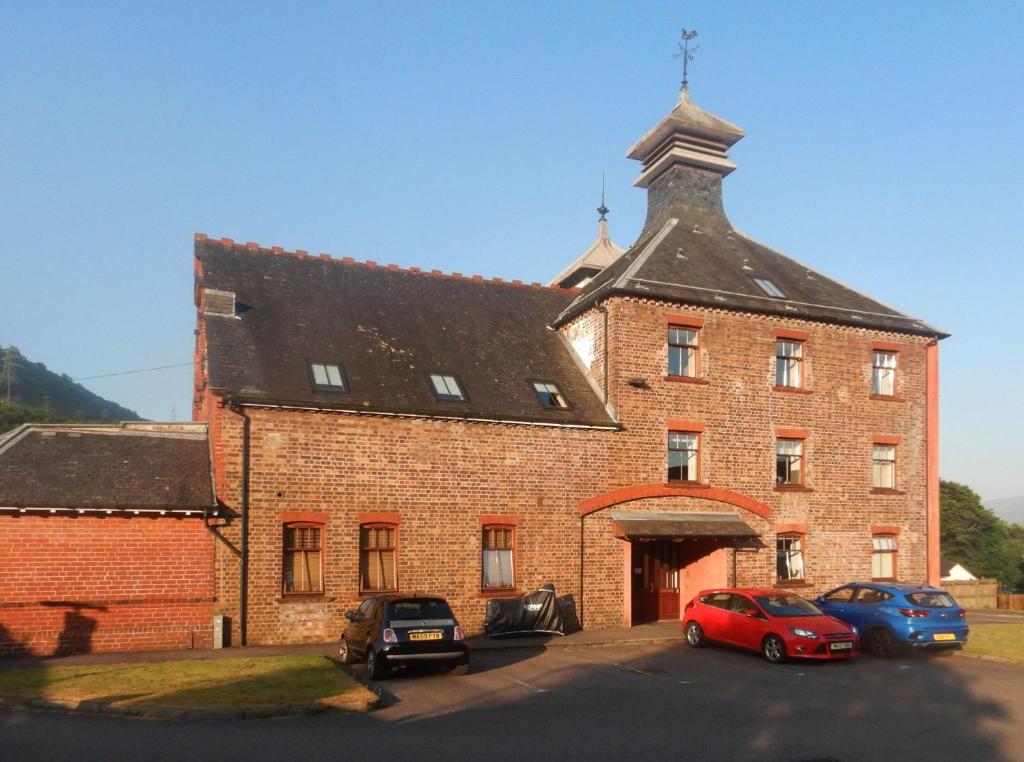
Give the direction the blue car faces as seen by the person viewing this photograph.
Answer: facing away from the viewer and to the left of the viewer

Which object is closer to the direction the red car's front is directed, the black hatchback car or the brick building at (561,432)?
the black hatchback car

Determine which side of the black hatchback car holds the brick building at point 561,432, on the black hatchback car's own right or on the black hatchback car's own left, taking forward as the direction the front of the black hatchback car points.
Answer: on the black hatchback car's own right

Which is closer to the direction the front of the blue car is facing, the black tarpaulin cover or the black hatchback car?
the black tarpaulin cover

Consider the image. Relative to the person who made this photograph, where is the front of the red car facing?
facing the viewer and to the right of the viewer

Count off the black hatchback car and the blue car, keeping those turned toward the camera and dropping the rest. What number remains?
0

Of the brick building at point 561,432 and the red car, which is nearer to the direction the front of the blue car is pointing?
the brick building

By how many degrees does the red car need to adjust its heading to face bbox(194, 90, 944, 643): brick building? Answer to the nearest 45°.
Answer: approximately 180°

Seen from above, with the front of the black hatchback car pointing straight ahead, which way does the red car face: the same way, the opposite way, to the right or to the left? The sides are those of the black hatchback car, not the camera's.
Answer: the opposite way

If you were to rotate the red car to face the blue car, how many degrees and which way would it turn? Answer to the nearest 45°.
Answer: approximately 90° to its left

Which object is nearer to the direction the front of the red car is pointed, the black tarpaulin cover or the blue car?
the blue car

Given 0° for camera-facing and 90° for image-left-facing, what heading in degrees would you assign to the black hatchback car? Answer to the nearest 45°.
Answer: approximately 135°

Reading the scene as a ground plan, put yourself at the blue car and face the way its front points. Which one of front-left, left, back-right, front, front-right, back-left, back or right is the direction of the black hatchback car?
left

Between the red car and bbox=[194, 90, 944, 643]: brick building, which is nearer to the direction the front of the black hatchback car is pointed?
the brick building
